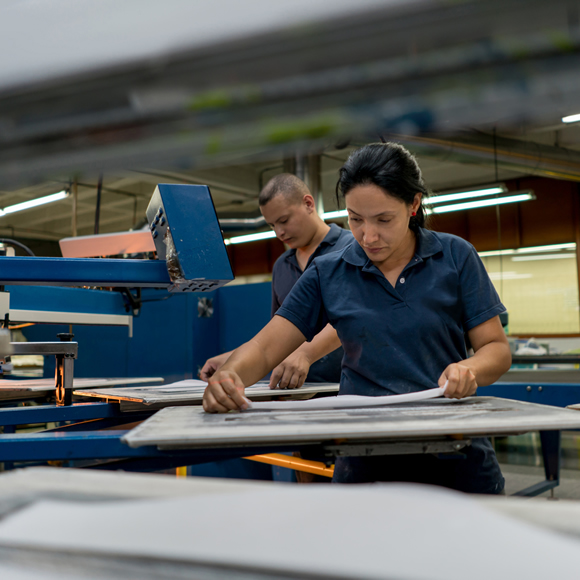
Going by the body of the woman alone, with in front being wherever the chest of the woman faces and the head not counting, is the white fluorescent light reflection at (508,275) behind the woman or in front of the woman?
behind

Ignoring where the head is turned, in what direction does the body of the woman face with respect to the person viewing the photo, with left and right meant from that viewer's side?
facing the viewer

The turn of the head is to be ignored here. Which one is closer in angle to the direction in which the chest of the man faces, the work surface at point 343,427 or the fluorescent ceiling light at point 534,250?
the work surface

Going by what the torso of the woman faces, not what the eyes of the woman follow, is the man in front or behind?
behind

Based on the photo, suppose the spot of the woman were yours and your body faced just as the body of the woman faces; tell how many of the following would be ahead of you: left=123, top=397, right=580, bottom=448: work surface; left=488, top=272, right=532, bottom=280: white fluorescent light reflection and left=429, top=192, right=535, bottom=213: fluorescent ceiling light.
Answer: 1

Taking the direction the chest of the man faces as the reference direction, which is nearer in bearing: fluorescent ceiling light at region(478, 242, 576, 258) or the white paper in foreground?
the white paper in foreground

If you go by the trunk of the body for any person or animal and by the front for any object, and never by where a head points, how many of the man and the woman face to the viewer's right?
0

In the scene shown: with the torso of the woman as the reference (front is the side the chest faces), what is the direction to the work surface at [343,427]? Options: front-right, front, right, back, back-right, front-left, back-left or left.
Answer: front

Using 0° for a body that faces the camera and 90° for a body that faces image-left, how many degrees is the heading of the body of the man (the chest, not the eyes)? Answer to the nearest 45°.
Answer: approximately 45°
